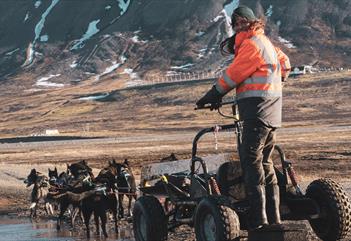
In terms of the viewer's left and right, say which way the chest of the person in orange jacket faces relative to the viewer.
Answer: facing away from the viewer and to the left of the viewer
